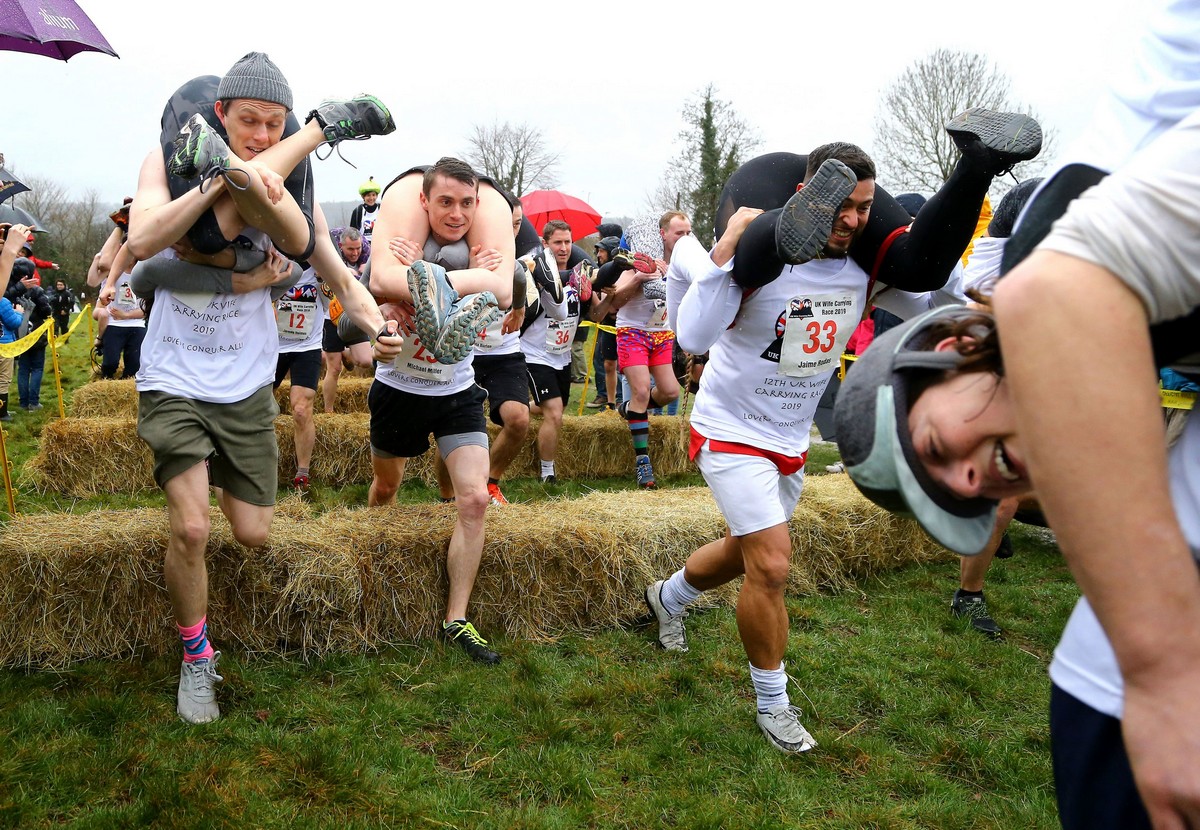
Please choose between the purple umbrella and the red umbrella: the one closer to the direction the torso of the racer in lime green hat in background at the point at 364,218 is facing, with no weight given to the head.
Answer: the purple umbrella

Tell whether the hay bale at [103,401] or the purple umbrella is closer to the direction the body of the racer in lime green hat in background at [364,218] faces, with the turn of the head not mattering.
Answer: the purple umbrella

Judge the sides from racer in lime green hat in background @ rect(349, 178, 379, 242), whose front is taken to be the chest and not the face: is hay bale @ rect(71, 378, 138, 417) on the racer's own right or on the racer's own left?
on the racer's own right

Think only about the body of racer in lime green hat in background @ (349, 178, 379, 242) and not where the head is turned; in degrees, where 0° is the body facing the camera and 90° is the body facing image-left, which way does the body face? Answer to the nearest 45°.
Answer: approximately 0°

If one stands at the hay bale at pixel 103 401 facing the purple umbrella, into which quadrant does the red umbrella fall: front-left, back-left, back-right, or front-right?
back-left
